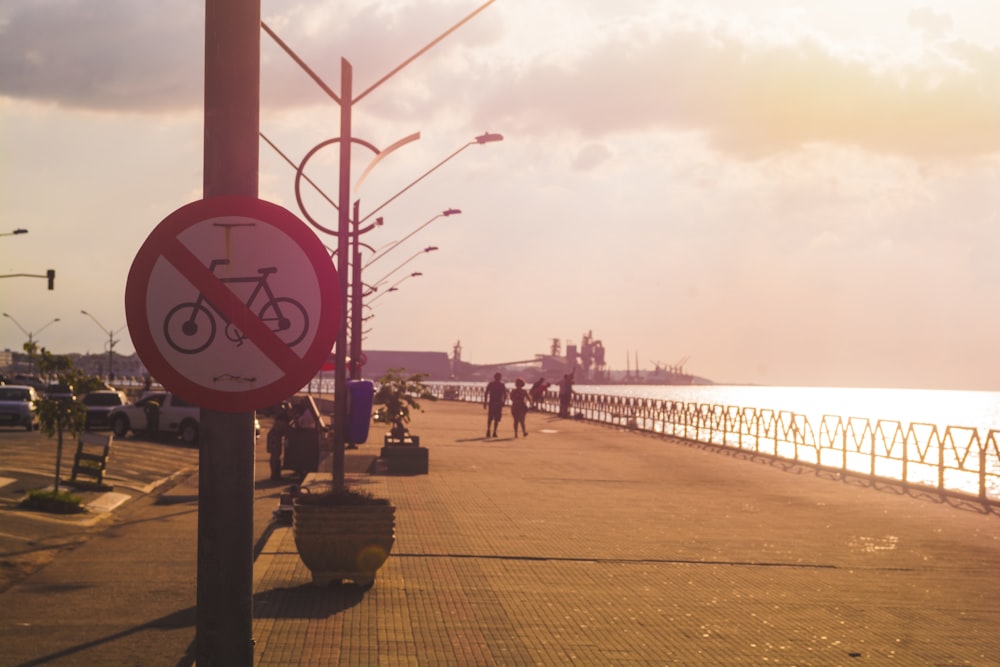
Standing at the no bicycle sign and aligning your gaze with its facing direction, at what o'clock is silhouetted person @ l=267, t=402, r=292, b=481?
The silhouetted person is roughly at 6 o'clock from the no bicycle sign.

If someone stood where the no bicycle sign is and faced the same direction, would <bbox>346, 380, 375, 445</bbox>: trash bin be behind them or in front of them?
behind

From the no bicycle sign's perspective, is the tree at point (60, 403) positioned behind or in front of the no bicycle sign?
behind

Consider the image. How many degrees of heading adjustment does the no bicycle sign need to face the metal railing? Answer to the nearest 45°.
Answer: approximately 135° to its left

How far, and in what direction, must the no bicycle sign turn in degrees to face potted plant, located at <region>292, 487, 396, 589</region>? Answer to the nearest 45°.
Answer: approximately 180°

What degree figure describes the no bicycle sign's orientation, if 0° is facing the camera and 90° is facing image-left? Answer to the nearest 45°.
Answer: approximately 0°

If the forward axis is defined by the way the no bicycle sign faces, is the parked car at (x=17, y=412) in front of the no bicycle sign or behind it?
behind

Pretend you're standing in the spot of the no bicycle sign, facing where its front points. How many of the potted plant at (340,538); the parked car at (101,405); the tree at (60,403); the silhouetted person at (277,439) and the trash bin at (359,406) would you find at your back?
5

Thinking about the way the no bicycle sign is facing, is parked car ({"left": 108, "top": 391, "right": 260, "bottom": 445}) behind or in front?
behind

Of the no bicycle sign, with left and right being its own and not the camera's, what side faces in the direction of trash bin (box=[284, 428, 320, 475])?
back

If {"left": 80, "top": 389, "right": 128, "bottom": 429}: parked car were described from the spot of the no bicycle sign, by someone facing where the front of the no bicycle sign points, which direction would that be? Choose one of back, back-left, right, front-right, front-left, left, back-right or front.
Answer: back

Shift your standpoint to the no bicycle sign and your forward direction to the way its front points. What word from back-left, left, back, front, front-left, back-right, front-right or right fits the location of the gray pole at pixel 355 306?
back
